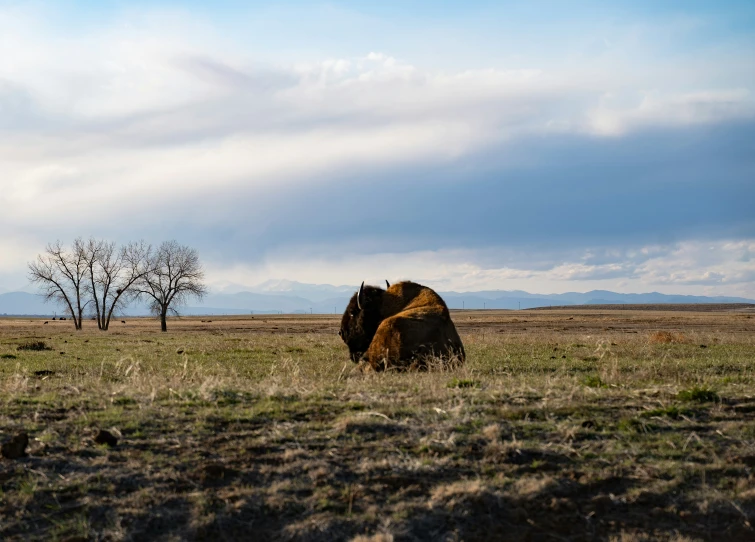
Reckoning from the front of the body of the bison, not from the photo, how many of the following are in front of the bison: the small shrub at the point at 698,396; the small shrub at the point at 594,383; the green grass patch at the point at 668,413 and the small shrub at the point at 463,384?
0

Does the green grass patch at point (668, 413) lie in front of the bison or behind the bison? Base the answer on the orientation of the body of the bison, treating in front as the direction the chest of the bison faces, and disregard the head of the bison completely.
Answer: behind

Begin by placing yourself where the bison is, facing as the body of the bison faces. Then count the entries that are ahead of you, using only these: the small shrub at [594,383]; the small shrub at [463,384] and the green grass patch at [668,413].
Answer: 0

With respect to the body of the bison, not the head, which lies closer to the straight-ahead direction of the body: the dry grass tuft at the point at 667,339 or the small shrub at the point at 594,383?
the dry grass tuft

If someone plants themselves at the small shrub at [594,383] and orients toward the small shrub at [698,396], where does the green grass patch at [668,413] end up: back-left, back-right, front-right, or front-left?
front-right

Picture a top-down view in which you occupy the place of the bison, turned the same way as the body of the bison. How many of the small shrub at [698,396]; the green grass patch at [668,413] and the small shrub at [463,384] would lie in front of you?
0

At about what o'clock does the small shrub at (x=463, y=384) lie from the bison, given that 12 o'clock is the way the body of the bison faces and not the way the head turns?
The small shrub is roughly at 7 o'clock from the bison.

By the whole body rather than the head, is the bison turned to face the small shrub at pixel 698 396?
no

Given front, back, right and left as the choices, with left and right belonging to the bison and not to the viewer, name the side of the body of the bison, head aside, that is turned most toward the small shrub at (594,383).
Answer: back

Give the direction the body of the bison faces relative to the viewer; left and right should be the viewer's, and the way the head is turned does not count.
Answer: facing away from the viewer and to the left of the viewer

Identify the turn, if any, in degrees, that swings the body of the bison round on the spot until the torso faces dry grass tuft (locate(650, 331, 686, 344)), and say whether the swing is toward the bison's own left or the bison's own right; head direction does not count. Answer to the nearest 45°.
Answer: approximately 90° to the bison's own right
